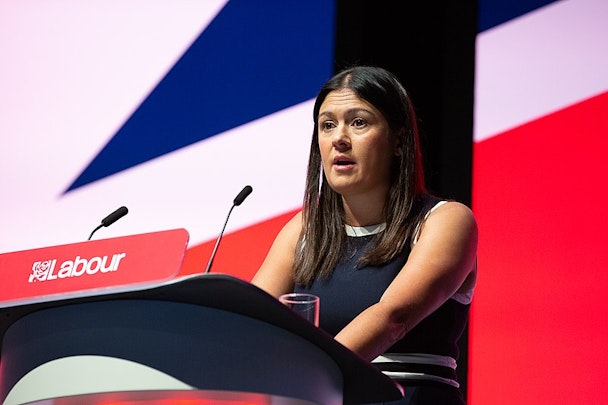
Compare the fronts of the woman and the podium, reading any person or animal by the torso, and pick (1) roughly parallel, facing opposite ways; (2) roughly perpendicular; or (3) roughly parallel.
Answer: roughly parallel

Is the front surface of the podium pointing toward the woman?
no

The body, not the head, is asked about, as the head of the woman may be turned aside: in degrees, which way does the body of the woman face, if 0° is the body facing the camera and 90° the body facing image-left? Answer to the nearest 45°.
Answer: approximately 45°

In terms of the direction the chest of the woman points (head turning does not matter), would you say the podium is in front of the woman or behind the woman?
in front

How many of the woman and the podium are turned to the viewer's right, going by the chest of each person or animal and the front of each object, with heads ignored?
0

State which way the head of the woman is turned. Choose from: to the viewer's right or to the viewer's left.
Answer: to the viewer's left

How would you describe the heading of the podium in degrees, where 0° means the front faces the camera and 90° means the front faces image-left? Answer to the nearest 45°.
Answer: approximately 45°
